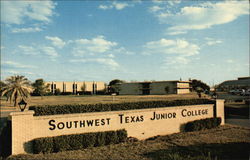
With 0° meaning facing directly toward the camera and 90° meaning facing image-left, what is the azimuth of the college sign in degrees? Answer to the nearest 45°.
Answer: approximately 315°

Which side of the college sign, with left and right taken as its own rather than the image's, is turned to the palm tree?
back
